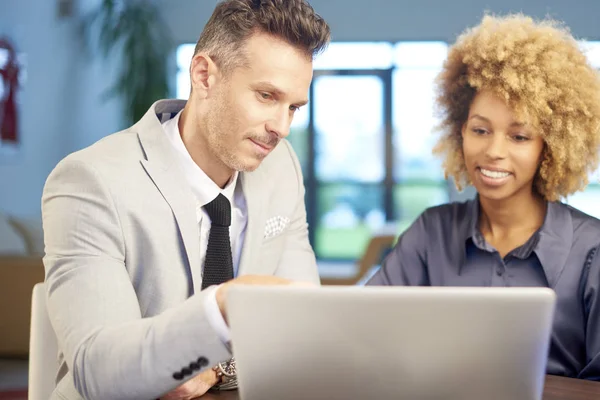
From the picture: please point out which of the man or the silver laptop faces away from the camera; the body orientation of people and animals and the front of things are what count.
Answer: the silver laptop

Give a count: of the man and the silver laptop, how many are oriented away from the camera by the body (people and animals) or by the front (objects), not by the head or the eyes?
1

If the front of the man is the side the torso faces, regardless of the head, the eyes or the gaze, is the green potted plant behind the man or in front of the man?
behind

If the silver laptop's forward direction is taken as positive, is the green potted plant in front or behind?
in front

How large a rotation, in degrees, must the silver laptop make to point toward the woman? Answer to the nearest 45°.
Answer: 0° — it already faces them

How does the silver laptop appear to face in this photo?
away from the camera

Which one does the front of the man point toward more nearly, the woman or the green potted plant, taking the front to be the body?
the woman

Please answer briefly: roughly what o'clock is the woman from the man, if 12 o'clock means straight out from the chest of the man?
The woman is roughly at 10 o'clock from the man.

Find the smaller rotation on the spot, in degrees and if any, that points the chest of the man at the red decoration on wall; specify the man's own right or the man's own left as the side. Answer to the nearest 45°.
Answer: approximately 135° to the man's own left

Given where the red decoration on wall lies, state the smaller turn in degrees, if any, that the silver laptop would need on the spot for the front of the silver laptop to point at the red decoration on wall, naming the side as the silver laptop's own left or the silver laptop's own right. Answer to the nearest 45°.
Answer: approximately 45° to the silver laptop's own left

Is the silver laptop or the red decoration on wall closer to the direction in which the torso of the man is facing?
the silver laptop

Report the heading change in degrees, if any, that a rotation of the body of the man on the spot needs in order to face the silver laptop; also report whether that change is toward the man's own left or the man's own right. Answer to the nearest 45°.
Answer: approximately 45° to the man's own right

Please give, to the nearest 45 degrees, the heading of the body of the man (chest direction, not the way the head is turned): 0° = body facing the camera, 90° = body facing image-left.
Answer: approximately 315°
